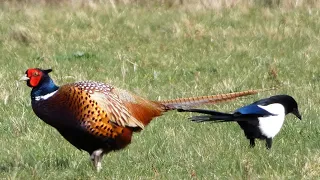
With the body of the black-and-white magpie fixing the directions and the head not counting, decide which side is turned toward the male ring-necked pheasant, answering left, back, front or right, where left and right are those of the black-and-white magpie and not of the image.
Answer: back

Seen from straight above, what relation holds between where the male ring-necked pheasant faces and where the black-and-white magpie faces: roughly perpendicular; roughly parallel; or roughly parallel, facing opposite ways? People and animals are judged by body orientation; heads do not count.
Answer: roughly parallel, facing opposite ways

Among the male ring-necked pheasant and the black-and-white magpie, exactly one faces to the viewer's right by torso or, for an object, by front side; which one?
the black-and-white magpie

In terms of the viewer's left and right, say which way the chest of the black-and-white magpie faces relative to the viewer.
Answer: facing to the right of the viewer

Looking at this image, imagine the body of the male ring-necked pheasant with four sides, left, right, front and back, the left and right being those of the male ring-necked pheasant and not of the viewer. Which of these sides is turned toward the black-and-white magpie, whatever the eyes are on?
back

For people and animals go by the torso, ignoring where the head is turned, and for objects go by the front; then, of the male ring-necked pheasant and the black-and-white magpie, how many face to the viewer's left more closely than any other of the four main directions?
1

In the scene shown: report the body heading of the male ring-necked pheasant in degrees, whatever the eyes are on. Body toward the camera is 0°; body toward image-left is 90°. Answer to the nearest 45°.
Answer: approximately 90°
